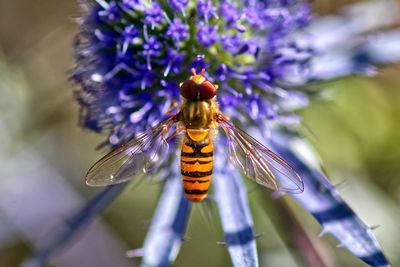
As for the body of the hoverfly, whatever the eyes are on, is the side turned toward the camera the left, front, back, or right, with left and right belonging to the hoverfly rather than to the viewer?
back
